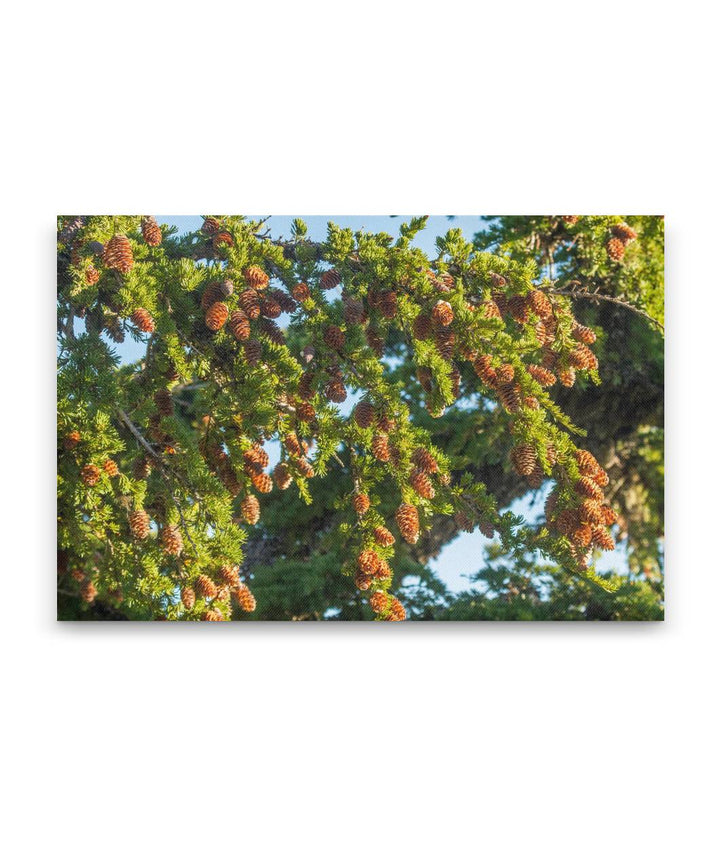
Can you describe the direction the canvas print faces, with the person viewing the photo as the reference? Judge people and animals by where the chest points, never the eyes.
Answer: facing the viewer
